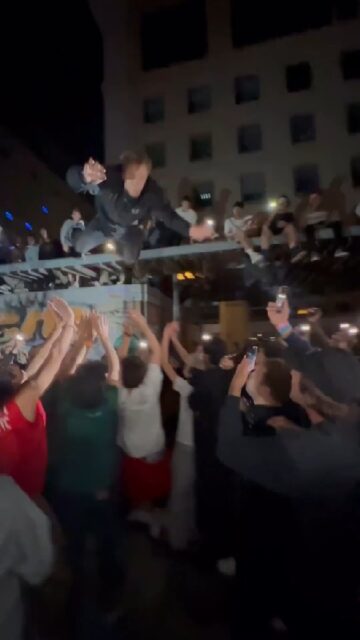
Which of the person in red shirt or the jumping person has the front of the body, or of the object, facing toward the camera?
the jumping person

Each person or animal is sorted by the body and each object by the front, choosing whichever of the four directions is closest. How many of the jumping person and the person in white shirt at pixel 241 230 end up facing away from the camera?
0

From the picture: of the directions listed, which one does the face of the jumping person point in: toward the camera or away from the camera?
toward the camera

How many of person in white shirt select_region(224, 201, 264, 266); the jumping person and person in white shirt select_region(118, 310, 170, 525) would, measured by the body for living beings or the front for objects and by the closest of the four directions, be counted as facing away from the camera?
1

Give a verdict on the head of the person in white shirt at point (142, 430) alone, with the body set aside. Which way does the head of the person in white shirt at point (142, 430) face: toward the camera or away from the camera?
away from the camera

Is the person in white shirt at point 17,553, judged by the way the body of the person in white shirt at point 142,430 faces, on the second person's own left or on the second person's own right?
on the second person's own left

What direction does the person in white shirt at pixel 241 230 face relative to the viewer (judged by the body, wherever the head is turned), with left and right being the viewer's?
facing the viewer and to the right of the viewer

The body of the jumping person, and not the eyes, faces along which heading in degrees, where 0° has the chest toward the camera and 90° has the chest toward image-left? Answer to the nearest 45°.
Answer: approximately 0°

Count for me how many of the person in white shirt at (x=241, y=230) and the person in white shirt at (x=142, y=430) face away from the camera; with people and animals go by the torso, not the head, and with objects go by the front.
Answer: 1

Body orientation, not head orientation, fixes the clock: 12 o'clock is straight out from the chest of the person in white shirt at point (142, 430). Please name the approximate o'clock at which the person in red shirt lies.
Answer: The person in red shirt is roughly at 9 o'clock from the person in white shirt.

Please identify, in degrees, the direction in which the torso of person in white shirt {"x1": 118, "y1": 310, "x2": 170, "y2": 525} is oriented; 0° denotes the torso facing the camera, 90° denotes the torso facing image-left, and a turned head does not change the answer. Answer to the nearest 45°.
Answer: approximately 180°
